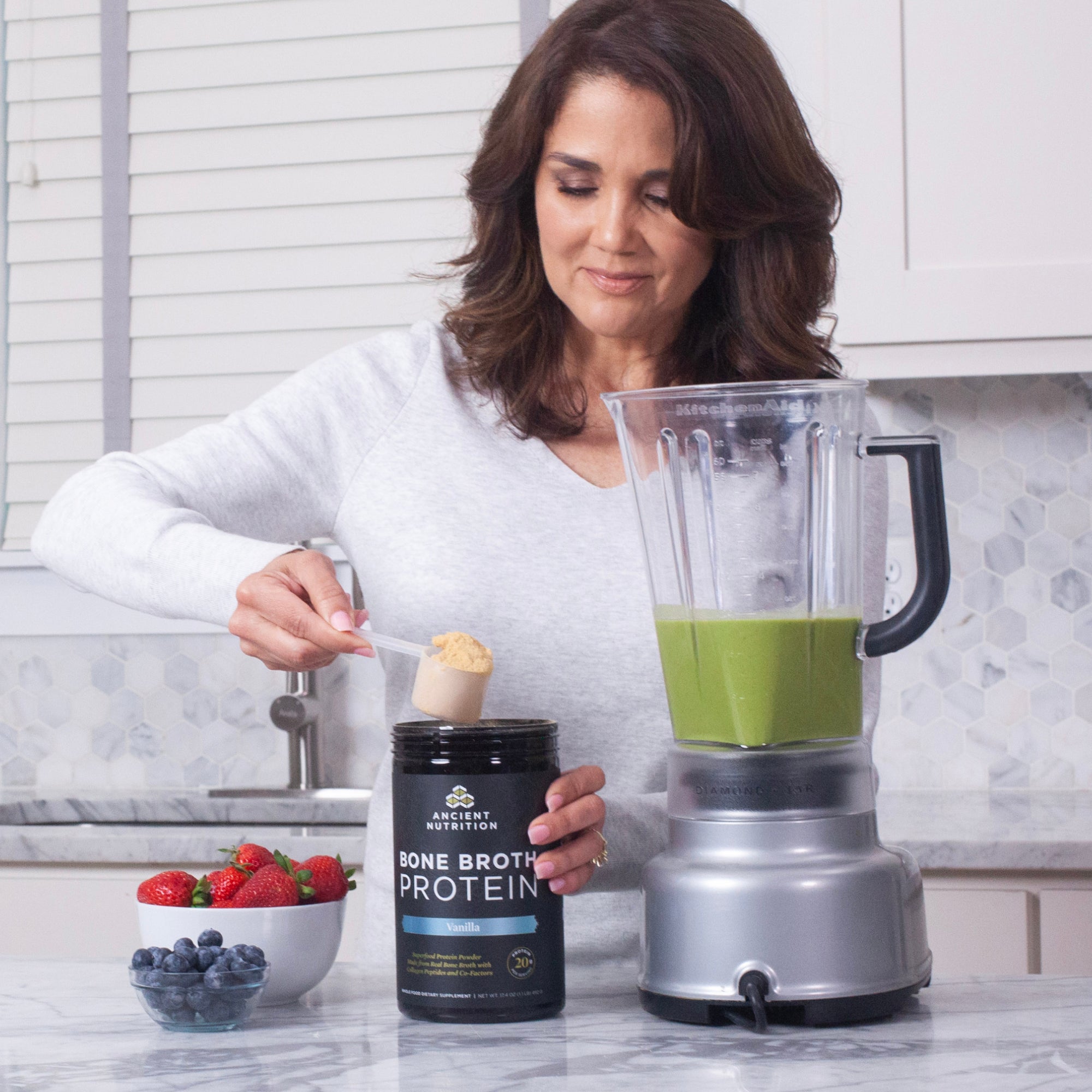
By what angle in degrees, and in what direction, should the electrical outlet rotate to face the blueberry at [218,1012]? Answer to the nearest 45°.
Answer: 0° — it already faces it

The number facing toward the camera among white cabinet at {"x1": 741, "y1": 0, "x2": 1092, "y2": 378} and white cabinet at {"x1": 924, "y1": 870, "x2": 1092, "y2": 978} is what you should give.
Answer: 2

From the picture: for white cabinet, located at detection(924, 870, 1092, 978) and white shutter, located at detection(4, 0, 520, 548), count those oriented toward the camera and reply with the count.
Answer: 2

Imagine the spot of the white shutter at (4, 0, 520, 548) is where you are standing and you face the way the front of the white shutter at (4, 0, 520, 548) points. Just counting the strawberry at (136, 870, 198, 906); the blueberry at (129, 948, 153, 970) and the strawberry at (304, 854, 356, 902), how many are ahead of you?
3

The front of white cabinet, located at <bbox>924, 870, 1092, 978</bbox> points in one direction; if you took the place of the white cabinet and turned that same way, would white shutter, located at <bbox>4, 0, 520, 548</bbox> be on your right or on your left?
on your right

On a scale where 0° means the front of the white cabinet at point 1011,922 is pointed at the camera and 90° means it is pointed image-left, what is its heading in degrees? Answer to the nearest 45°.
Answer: approximately 0°
